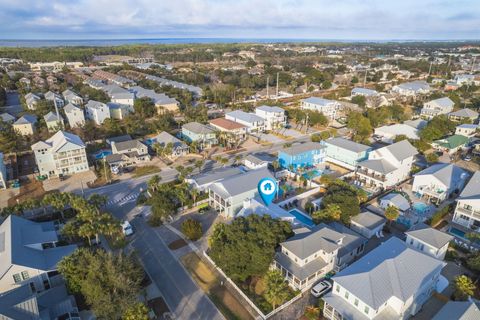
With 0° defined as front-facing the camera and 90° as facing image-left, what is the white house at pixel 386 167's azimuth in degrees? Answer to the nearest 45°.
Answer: approximately 45°

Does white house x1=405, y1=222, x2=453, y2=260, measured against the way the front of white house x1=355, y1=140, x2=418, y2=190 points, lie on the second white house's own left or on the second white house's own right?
on the second white house's own left

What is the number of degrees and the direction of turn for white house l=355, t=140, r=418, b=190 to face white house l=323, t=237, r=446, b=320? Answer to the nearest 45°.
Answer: approximately 45° to its left

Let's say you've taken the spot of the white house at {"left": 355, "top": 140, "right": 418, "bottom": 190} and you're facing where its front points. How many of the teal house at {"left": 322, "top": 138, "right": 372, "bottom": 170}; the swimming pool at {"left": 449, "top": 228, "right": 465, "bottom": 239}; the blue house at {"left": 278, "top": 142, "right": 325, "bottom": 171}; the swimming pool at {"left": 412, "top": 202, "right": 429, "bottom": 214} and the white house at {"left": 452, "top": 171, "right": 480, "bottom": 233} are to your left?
3

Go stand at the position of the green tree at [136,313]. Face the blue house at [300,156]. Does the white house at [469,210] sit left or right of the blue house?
right

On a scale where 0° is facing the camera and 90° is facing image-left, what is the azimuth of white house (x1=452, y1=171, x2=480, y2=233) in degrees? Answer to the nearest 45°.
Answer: approximately 45°

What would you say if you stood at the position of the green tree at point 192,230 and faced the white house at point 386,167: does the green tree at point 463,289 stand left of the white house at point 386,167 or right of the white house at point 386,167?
right

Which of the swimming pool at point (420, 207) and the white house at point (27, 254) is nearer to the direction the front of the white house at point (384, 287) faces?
the white house

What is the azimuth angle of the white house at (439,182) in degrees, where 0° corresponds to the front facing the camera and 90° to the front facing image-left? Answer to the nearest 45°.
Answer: approximately 45°

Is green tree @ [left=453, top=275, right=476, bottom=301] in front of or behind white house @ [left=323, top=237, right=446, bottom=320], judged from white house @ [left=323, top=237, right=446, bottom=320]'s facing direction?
behind
